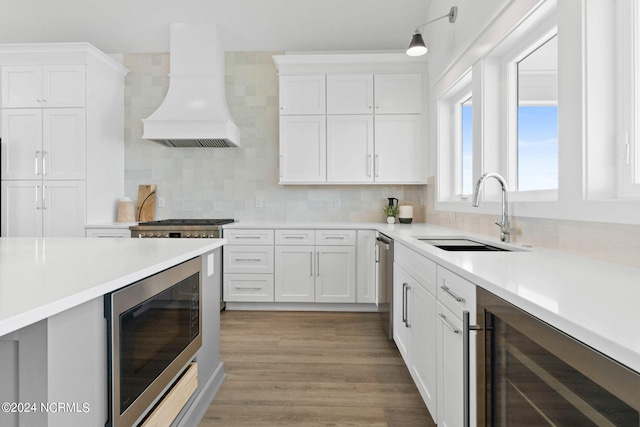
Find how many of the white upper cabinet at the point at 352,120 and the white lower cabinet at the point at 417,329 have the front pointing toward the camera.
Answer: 1

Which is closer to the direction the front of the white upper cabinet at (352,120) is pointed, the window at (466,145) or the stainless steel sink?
the stainless steel sink

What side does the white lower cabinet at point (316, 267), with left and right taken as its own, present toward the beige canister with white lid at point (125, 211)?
right

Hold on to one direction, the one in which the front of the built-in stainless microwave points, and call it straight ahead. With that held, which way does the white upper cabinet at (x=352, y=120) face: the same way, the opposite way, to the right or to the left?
to the right

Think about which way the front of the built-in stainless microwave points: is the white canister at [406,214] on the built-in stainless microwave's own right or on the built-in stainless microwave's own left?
on the built-in stainless microwave's own left

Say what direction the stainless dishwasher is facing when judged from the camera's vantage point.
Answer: facing to the left of the viewer

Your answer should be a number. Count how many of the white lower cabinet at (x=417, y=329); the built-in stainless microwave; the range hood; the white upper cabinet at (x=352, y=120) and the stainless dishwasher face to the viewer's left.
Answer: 2

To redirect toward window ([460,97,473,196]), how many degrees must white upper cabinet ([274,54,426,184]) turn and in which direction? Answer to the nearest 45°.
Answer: approximately 45° to its left

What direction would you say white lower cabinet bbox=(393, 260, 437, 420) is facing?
to the viewer's left

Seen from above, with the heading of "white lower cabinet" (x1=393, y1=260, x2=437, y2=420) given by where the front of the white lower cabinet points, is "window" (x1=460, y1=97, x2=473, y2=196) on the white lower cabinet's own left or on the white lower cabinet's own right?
on the white lower cabinet's own right

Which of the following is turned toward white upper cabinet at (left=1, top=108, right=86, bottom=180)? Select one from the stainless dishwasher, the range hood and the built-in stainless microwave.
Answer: the stainless dishwasher

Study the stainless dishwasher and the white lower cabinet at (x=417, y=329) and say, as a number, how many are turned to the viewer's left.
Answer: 2

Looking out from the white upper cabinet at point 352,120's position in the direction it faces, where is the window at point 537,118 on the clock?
The window is roughly at 11 o'clock from the white upper cabinet.

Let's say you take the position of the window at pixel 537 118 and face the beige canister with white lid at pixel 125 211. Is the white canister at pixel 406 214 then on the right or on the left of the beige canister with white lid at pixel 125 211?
right
